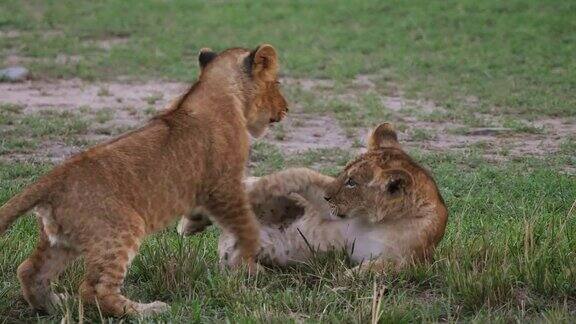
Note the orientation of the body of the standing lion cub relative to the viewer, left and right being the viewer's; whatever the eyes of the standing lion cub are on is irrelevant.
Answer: facing away from the viewer and to the right of the viewer

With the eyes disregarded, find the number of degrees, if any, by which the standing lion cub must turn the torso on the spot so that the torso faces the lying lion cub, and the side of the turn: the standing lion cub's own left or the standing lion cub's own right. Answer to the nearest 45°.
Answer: approximately 45° to the standing lion cub's own right

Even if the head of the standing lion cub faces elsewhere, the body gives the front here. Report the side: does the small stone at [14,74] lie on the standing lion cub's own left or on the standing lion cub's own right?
on the standing lion cub's own left
